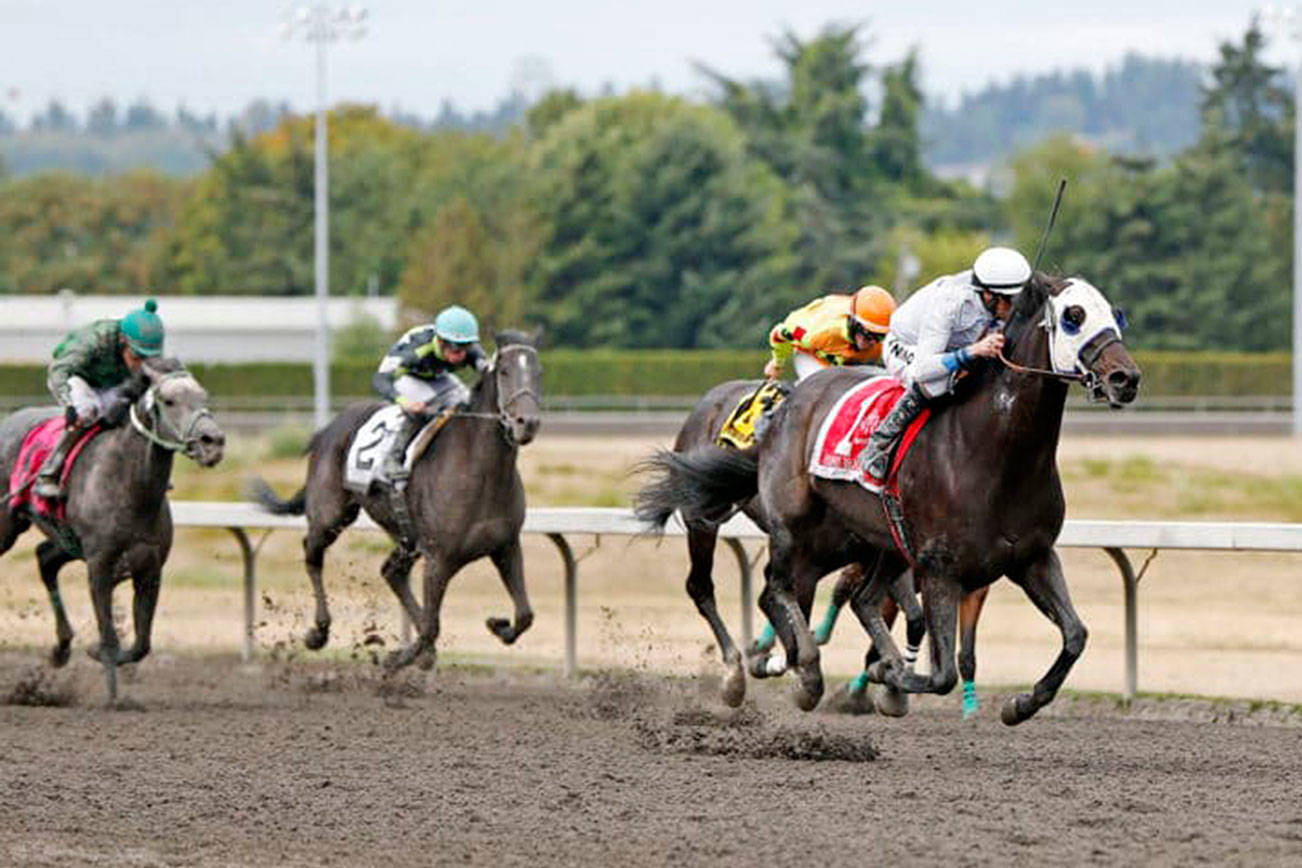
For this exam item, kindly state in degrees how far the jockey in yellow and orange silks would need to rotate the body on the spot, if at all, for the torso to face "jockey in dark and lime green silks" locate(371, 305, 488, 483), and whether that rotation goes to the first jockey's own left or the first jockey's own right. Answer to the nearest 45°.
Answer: approximately 180°

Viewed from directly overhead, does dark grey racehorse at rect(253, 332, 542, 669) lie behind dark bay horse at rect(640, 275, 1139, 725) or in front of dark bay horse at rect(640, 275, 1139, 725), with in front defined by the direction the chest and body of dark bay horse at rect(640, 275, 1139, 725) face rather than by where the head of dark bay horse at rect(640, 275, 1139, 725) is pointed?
behind

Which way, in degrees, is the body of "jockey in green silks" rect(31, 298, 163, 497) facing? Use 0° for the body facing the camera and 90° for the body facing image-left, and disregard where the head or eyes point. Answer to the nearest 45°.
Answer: approximately 315°

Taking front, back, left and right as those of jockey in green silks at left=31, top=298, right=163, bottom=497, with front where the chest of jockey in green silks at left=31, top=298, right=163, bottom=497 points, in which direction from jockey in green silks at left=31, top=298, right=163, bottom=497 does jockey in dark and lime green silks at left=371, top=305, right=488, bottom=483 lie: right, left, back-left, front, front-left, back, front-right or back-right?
front-left

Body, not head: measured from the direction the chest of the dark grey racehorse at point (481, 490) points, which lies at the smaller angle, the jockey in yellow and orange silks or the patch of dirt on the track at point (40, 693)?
the jockey in yellow and orange silks

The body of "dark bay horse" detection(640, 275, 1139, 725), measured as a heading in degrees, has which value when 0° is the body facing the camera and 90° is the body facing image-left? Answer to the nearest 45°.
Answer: approximately 315°

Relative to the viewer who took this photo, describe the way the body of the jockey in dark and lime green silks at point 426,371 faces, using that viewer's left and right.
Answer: facing the viewer and to the right of the viewer

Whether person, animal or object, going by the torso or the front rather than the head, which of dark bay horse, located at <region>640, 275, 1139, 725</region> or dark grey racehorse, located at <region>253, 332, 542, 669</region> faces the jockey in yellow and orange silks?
dark grey racehorse, located at <region>253, 332, 542, 669</region>

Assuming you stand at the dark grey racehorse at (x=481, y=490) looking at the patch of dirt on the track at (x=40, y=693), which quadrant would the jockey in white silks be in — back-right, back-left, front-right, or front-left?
back-left

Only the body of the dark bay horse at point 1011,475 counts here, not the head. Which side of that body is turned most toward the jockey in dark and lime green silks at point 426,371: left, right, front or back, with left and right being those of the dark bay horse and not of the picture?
back

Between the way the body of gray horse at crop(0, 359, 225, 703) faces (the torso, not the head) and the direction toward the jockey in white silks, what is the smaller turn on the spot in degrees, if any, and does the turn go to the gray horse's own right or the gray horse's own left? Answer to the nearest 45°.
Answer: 0° — it already faces them

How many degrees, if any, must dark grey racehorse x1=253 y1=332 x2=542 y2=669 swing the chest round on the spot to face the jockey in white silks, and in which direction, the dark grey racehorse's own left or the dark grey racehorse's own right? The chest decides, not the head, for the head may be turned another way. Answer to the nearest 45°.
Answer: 0° — it already faces them

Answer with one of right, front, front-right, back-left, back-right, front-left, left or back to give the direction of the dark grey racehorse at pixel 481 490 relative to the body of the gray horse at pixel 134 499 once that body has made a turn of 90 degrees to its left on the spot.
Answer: front-right
